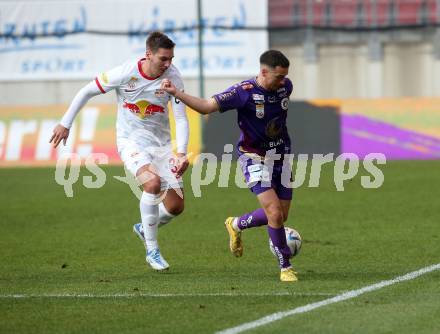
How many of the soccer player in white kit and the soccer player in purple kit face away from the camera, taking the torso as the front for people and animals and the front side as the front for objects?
0

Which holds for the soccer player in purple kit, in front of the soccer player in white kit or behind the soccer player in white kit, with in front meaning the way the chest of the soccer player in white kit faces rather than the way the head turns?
in front

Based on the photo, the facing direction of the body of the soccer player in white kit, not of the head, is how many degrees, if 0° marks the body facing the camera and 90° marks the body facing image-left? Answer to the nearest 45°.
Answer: approximately 315°
